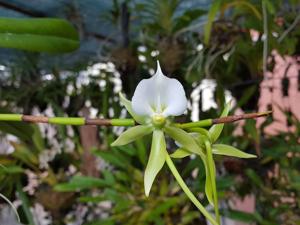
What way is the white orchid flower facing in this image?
toward the camera
